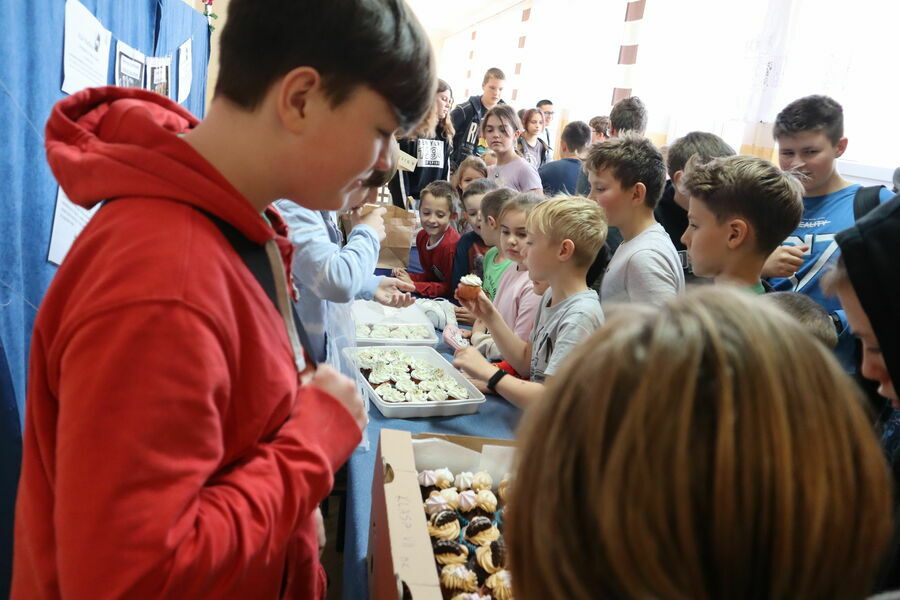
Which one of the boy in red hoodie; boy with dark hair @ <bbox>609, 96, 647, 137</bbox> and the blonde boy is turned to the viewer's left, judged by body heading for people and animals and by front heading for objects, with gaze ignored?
the blonde boy

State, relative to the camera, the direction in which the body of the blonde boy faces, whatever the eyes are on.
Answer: to the viewer's left

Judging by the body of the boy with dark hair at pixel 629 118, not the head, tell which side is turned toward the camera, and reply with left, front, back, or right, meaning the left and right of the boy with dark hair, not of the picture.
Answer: back

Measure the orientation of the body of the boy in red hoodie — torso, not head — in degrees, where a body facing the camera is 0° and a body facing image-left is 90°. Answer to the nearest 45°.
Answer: approximately 270°

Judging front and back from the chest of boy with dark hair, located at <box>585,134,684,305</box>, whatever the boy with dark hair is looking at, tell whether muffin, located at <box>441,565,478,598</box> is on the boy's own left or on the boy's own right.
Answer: on the boy's own left

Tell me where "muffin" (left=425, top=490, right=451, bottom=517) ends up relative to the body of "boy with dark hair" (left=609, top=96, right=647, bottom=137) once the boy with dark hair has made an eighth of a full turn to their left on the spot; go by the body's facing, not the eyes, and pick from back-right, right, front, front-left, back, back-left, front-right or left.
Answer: back-left

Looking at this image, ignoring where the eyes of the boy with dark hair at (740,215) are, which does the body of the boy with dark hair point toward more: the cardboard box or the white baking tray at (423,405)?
the white baking tray

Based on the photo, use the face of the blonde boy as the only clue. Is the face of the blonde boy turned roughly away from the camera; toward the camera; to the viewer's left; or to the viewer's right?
to the viewer's left

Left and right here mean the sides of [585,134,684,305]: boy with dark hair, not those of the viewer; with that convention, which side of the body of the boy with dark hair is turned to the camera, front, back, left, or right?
left

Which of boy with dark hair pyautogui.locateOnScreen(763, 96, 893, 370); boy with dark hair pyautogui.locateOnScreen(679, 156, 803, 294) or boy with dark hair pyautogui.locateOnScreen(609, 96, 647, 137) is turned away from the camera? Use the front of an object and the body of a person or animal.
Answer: boy with dark hair pyautogui.locateOnScreen(609, 96, 647, 137)

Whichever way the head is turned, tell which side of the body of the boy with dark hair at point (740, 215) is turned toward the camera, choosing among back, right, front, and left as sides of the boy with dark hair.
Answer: left

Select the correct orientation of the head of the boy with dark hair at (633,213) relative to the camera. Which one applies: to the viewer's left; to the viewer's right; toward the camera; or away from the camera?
to the viewer's left

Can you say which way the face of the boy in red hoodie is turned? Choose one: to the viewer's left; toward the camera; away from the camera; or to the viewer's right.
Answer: to the viewer's right

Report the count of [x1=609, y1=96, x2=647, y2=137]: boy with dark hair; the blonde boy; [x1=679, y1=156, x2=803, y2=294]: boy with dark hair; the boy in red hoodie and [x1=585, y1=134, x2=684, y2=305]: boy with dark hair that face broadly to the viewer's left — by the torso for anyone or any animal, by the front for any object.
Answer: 3
